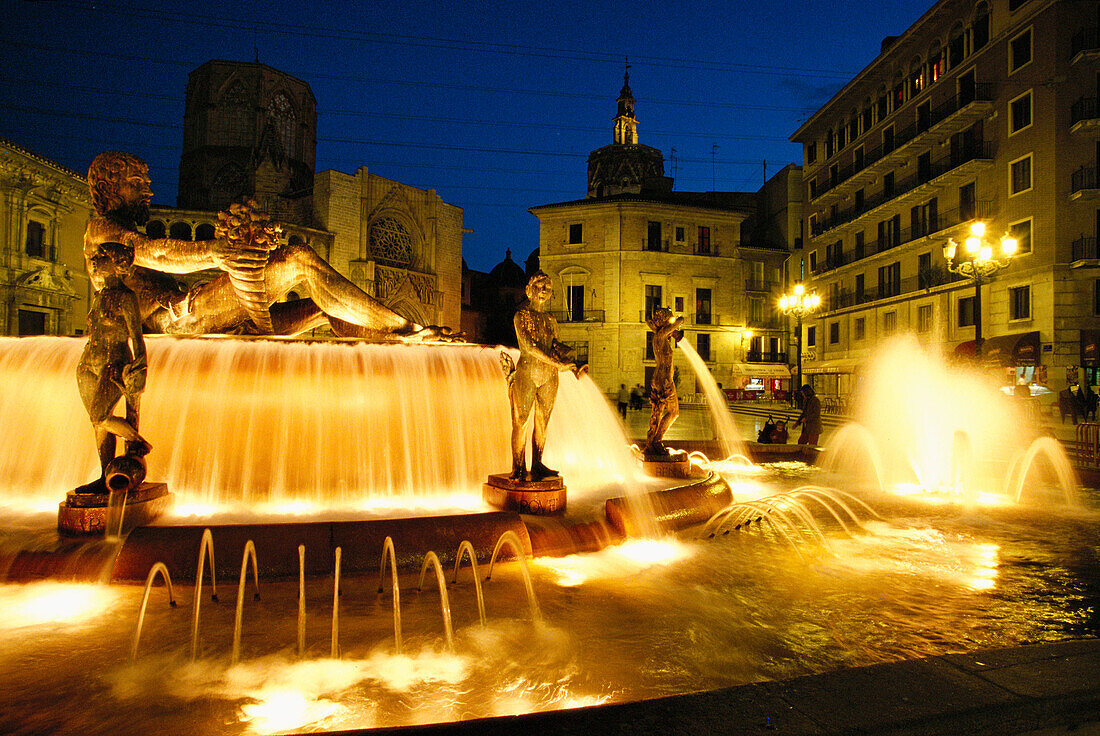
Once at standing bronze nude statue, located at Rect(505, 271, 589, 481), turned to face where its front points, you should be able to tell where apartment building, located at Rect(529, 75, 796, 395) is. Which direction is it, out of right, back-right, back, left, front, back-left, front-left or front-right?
back-left

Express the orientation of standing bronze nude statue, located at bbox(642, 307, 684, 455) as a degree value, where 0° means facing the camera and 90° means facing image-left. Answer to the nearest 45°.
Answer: approximately 270°

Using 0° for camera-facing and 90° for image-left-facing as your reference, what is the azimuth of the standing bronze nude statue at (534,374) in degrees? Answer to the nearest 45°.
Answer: approximately 315°

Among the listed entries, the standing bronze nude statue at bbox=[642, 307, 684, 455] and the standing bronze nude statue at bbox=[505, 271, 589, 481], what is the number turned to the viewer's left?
0

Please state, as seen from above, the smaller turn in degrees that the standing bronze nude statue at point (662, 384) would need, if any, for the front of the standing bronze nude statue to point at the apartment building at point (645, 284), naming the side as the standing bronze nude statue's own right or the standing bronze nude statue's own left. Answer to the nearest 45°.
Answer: approximately 90° to the standing bronze nude statue's own left

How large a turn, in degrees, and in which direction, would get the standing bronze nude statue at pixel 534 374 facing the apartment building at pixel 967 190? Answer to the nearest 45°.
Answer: approximately 90° to its left
